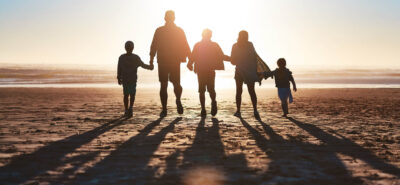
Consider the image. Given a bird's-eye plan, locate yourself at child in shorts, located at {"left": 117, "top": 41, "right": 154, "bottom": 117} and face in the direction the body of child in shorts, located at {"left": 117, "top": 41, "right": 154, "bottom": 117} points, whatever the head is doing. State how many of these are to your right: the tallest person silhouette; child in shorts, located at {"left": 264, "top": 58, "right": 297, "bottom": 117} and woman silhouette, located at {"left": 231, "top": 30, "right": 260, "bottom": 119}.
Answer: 3

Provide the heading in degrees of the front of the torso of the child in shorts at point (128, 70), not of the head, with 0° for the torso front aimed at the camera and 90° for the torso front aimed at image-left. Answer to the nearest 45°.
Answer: approximately 180°

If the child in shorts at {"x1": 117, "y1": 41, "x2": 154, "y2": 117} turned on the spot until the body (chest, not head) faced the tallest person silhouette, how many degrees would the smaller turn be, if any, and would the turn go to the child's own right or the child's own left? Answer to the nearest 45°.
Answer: approximately 90° to the child's own right

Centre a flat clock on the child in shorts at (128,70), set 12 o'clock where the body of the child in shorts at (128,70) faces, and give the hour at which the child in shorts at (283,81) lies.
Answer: the child in shorts at (283,81) is roughly at 3 o'clock from the child in shorts at (128,70).

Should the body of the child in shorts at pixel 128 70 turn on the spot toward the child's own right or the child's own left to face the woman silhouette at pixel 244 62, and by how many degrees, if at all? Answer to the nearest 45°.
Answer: approximately 90° to the child's own right

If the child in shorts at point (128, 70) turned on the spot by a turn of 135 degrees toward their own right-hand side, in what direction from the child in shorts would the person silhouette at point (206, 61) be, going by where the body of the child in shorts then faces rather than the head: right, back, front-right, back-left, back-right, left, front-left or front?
front-left
